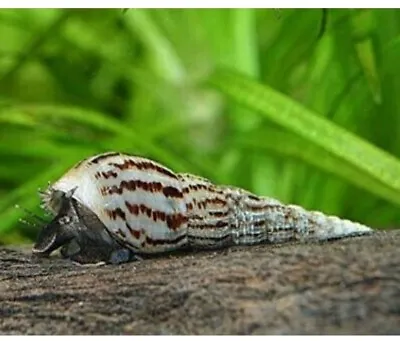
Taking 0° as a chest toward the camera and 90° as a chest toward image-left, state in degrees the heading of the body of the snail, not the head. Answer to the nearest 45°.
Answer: approximately 90°
